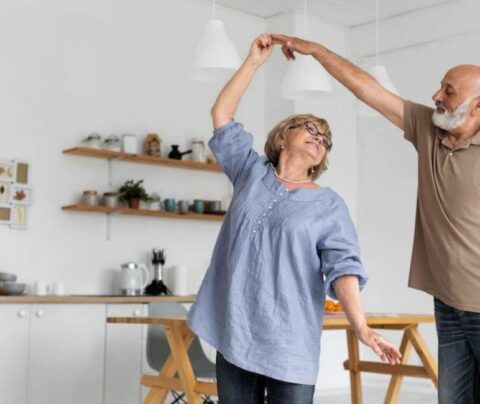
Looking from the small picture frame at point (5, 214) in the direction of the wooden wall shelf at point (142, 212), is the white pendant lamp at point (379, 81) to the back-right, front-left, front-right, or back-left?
front-right

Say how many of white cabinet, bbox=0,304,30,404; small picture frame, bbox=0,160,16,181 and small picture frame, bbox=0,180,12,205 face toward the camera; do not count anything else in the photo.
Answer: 3

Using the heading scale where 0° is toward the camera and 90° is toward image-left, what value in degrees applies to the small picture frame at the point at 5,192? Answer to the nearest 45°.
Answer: approximately 0°

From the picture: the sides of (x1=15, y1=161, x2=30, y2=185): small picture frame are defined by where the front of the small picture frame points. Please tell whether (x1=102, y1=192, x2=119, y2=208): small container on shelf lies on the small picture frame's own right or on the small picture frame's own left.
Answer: on the small picture frame's own left

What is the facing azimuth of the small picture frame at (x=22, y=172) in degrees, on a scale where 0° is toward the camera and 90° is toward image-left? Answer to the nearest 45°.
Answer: approximately 0°

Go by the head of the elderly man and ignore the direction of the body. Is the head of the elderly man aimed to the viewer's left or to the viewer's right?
to the viewer's left

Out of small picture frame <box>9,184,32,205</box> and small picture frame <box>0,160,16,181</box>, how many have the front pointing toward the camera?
2

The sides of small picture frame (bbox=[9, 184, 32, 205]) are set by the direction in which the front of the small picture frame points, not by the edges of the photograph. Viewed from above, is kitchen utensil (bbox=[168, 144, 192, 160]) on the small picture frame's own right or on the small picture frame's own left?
on the small picture frame's own left

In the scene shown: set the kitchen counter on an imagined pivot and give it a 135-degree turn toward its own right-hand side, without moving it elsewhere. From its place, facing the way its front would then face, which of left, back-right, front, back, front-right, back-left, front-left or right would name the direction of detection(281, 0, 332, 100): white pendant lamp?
back

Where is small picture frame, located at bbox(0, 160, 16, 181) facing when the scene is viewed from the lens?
facing the viewer

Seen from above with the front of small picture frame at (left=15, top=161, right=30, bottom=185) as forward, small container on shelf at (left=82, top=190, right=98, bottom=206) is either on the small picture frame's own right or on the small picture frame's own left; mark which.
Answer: on the small picture frame's own left

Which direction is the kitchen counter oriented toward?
toward the camera

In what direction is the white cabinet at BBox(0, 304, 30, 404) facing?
toward the camera
